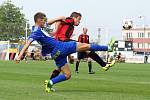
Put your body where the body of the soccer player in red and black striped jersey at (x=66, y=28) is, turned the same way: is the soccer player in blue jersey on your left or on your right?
on your right
